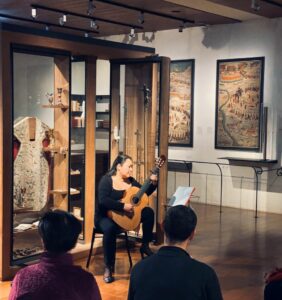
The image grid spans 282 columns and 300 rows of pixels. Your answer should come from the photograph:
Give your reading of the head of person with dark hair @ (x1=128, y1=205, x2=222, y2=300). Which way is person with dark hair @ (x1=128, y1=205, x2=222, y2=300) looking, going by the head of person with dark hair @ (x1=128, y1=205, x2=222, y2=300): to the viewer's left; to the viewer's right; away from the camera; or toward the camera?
away from the camera

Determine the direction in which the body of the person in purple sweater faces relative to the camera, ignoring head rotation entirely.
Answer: away from the camera

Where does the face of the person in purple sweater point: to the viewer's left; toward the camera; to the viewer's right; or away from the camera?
away from the camera

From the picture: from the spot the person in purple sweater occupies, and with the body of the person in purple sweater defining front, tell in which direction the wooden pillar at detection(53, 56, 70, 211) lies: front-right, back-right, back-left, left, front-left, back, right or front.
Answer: front

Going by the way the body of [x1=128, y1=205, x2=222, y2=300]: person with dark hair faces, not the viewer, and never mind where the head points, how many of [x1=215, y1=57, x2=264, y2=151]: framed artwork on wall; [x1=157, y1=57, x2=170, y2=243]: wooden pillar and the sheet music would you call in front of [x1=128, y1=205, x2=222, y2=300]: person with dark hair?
3

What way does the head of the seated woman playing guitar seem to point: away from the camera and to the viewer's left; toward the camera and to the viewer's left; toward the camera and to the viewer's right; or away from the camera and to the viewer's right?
toward the camera and to the viewer's right

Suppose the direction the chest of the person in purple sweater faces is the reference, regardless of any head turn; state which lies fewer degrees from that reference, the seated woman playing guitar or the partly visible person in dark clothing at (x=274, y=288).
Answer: the seated woman playing guitar

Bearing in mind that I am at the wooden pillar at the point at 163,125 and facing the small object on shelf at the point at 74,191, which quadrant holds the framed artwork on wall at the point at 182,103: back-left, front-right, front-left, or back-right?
back-right

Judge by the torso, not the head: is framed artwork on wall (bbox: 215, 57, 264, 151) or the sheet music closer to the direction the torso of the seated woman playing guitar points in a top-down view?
the sheet music

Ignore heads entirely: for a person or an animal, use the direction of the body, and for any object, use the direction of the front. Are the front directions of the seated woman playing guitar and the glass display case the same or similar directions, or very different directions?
same or similar directions

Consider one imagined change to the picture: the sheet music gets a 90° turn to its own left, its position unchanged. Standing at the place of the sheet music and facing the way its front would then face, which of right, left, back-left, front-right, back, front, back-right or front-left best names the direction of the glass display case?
back

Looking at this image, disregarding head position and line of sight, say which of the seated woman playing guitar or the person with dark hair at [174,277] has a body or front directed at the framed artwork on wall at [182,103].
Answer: the person with dark hair
